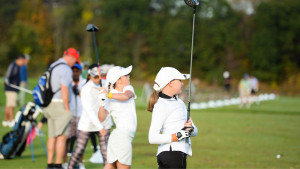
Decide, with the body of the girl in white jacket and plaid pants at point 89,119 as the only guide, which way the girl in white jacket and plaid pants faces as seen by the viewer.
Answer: to the viewer's right

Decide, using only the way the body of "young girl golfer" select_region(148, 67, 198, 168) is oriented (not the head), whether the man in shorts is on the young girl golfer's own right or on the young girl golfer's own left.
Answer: on the young girl golfer's own left

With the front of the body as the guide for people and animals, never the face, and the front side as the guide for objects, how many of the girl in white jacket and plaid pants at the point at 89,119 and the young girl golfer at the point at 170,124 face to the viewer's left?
0

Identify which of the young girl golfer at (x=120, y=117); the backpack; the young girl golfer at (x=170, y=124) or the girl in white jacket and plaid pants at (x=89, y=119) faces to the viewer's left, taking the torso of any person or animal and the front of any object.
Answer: the backpack

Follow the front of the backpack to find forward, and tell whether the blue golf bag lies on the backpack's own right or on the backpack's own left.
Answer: on the backpack's own right

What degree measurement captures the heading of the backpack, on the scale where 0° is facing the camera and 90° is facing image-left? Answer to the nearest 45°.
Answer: approximately 90°

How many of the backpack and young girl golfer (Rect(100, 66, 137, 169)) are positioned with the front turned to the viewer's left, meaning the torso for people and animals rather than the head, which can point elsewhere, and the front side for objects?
1
